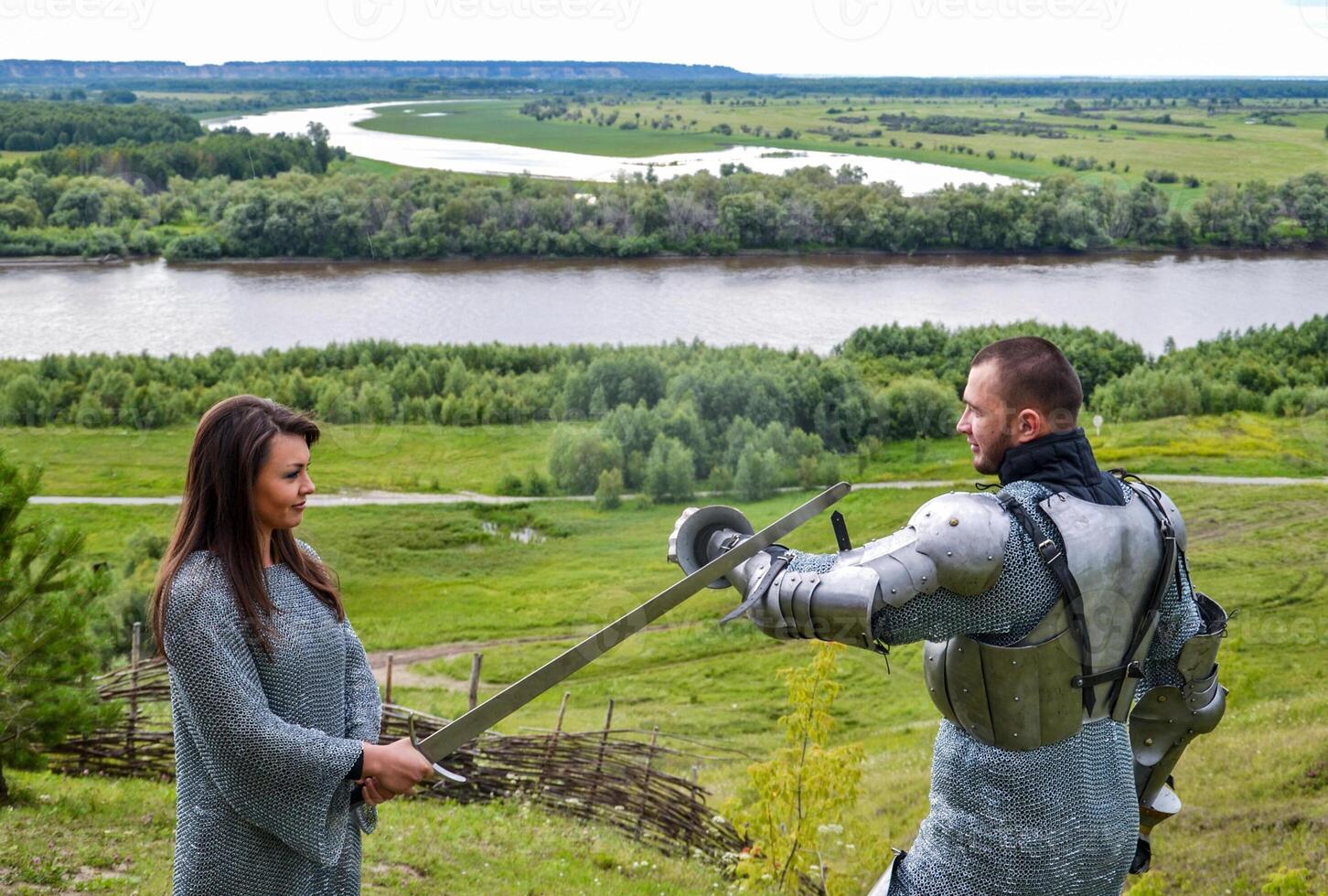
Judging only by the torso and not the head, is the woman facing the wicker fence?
no

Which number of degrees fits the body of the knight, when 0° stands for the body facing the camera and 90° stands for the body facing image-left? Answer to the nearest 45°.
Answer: approximately 135°

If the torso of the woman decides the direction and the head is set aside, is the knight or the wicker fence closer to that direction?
the knight

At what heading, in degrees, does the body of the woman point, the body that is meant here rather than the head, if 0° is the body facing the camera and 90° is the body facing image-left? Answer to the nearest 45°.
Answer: approximately 315°

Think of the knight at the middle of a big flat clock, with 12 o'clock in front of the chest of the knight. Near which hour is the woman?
The woman is roughly at 10 o'clock from the knight.

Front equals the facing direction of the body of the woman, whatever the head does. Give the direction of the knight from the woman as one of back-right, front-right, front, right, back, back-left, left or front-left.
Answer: front-left
